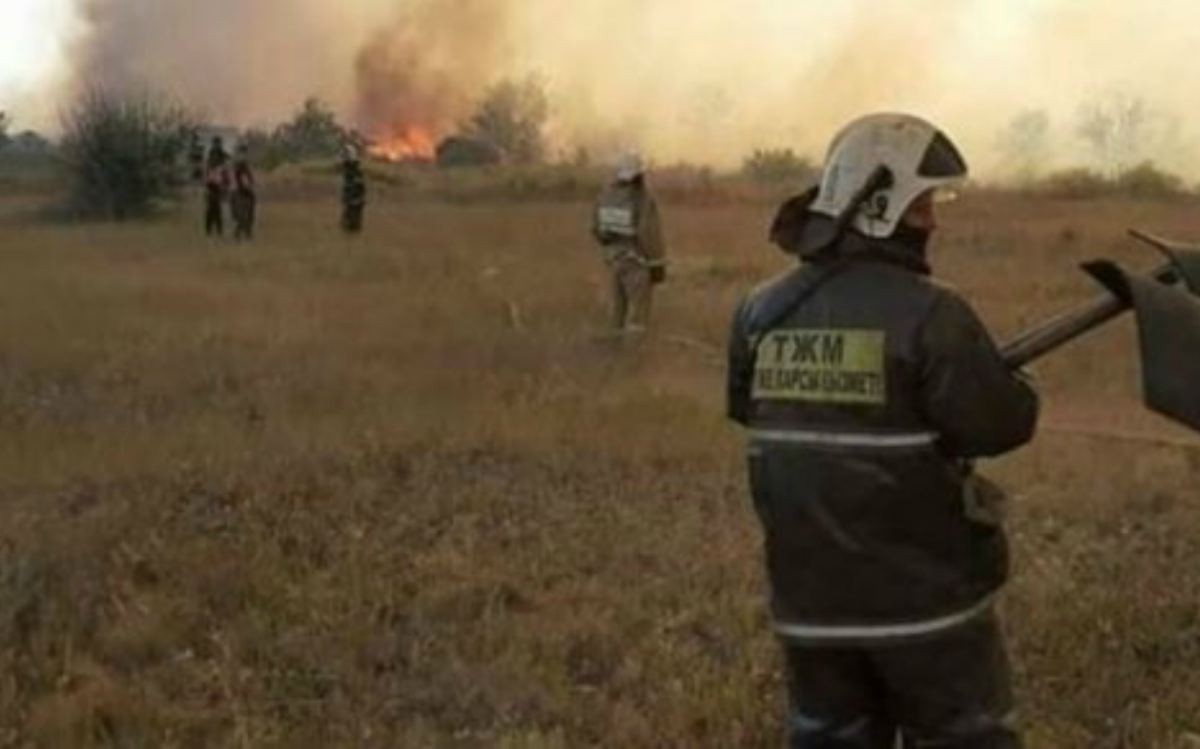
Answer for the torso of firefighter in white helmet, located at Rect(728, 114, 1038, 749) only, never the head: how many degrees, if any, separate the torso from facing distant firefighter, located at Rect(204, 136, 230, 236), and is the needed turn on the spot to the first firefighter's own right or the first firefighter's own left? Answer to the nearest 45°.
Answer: approximately 90° to the first firefighter's own left

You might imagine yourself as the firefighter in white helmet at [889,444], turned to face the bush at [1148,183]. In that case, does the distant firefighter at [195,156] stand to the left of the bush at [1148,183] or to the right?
left

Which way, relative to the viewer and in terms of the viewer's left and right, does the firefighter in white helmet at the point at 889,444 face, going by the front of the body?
facing away from the viewer and to the right of the viewer

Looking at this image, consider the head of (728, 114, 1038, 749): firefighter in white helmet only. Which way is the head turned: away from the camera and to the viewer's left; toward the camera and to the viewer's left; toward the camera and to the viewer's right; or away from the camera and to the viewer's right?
away from the camera and to the viewer's right

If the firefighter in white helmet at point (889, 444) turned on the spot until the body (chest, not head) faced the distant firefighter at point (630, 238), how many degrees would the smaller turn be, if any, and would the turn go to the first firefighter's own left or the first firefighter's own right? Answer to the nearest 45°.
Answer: approximately 45° to the first firefighter's own left
